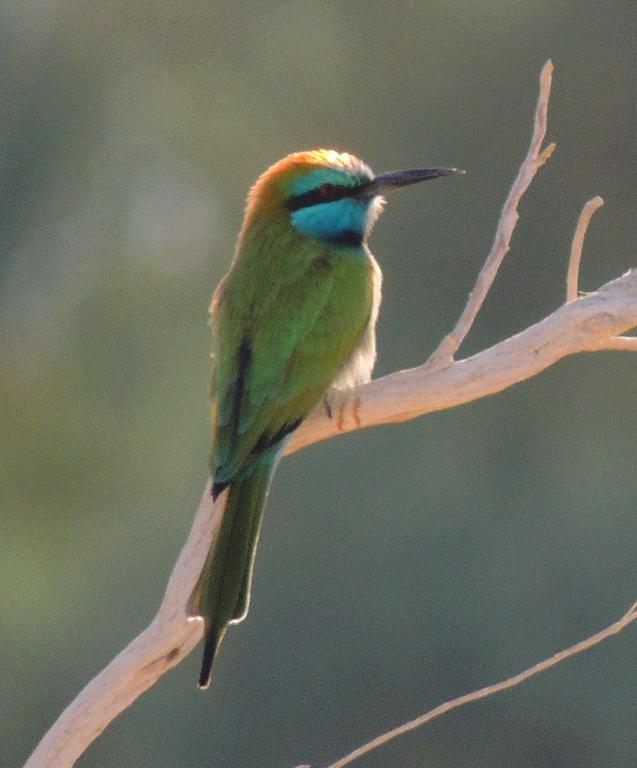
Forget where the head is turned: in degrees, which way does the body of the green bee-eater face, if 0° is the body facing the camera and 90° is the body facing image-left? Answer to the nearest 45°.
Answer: approximately 225°
